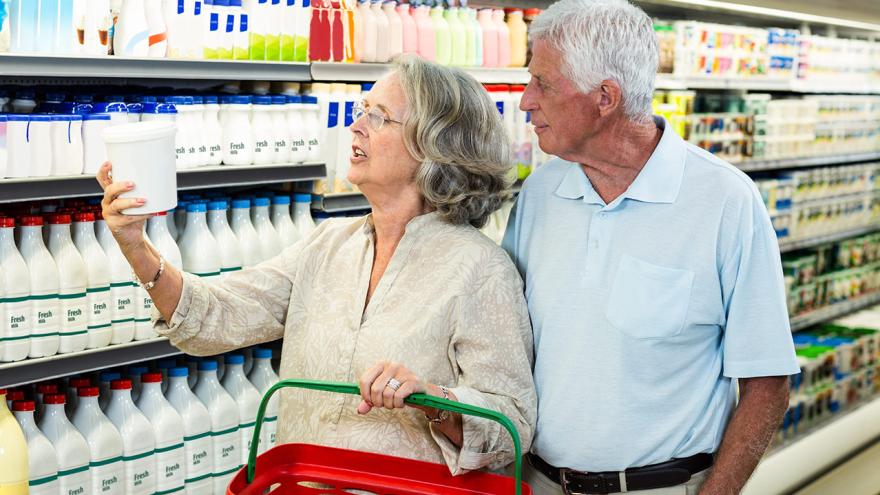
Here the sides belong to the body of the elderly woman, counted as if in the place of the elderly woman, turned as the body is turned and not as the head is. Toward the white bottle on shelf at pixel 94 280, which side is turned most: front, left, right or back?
right

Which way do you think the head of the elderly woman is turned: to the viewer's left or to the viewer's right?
to the viewer's left

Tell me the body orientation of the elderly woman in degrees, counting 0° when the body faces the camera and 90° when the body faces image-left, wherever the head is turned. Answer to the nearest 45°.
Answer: approximately 45°

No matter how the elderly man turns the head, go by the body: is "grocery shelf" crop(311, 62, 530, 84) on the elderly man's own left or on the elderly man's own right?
on the elderly man's own right

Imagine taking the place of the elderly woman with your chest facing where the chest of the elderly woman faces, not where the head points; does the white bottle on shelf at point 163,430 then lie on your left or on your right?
on your right

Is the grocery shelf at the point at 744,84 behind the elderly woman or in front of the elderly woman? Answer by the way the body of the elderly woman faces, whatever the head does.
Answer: behind

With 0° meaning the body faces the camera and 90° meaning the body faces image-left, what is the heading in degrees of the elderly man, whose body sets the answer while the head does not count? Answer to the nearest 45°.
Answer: approximately 45°

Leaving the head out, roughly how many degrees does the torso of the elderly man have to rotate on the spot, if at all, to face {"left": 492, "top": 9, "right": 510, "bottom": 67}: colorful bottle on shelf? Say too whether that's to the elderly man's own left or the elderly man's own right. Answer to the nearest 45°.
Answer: approximately 135° to the elderly man's own right

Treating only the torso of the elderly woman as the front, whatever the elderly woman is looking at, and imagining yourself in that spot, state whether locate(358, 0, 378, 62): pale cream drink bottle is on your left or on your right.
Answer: on your right

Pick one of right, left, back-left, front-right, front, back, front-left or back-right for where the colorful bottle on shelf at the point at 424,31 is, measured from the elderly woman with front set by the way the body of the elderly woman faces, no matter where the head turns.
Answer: back-right

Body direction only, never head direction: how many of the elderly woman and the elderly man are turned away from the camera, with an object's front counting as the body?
0

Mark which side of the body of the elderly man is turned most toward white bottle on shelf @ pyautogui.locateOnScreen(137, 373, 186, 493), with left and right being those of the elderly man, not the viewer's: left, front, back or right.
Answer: right
